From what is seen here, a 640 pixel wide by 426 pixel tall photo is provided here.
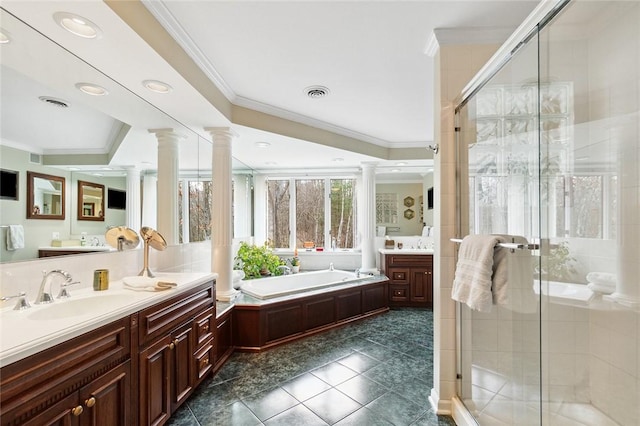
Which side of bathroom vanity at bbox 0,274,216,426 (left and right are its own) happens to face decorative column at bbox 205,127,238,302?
left

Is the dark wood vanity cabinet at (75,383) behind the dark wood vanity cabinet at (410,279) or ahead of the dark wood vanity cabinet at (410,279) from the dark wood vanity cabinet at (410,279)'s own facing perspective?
ahead

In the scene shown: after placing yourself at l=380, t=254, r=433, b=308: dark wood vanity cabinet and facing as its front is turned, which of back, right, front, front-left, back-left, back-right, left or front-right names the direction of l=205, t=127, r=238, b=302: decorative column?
front-right

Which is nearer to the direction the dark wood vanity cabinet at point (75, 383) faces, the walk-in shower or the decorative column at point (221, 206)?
the walk-in shower

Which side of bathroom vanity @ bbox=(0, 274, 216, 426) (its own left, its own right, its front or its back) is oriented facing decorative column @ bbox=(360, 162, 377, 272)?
left

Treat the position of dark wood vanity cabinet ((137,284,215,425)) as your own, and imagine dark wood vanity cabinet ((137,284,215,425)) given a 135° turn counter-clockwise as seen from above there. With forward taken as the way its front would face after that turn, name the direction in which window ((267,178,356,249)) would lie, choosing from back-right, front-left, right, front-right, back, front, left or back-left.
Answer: front-right

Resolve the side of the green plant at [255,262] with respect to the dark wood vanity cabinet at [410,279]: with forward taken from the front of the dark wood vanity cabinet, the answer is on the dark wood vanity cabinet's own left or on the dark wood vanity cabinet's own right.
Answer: on the dark wood vanity cabinet's own right

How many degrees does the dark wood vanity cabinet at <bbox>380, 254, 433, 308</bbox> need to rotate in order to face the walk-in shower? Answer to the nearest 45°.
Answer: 0° — it already faces it

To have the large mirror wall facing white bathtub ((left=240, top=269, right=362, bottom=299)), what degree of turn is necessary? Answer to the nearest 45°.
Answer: approximately 90° to its left

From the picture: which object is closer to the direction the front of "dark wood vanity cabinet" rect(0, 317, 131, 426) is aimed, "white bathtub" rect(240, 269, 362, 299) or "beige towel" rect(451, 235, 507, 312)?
the beige towel

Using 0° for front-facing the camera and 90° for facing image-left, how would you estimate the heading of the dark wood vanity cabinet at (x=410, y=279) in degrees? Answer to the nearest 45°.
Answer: approximately 0°

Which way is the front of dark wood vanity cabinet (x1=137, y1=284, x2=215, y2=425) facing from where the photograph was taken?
facing the viewer and to the right of the viewer

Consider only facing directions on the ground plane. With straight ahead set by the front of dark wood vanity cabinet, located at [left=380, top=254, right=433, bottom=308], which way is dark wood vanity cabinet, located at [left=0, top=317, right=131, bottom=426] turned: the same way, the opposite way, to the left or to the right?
to the left
